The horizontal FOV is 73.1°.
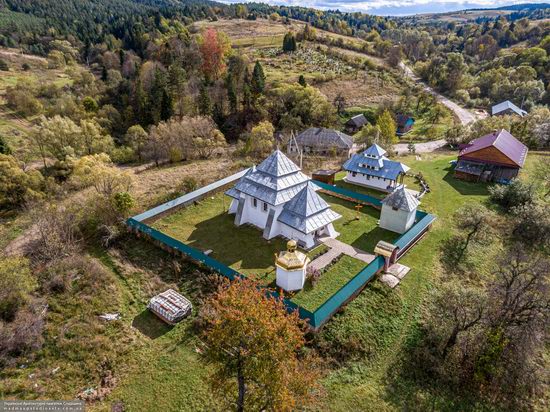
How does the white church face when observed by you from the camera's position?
facing the viewer and to the right of the viewer

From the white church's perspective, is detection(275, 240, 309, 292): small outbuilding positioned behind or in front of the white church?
in front

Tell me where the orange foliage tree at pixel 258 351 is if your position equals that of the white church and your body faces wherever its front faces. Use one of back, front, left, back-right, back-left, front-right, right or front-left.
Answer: front-right

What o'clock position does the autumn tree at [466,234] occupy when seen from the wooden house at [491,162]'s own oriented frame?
The autumn tree is roughly at 12 o'clock from the wooden house.

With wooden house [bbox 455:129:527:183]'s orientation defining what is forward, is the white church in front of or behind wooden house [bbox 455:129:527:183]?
in front

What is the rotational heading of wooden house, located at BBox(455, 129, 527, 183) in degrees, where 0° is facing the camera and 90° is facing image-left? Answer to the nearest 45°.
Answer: approximately 0°

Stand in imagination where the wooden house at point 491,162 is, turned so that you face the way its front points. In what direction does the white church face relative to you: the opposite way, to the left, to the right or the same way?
to the left

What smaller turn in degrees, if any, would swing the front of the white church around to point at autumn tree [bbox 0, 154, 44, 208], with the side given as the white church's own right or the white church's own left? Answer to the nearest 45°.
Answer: approximately 135° to the white church's own right

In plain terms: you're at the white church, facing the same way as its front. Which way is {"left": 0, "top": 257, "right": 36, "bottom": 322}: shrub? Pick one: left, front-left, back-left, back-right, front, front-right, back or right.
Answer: right

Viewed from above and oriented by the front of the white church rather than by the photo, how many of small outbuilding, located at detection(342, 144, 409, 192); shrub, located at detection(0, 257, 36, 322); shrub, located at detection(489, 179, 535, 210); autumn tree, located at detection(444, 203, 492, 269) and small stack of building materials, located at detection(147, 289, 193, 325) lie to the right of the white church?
2

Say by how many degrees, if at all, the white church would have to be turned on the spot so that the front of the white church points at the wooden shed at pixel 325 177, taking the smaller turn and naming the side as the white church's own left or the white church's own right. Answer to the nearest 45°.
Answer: approximately 135° to the white church's own left

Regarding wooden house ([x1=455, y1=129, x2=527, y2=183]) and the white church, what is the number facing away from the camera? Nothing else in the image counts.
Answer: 0

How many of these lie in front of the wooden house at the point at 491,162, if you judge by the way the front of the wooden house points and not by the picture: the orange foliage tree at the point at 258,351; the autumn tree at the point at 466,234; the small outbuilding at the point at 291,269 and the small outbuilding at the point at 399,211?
4

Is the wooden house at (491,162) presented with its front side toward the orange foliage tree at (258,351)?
yes

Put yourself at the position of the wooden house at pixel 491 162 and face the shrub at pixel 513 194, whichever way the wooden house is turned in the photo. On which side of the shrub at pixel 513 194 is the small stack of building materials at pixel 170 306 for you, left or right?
right

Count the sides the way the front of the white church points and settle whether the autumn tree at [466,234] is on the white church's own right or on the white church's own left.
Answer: on the white church's own left
